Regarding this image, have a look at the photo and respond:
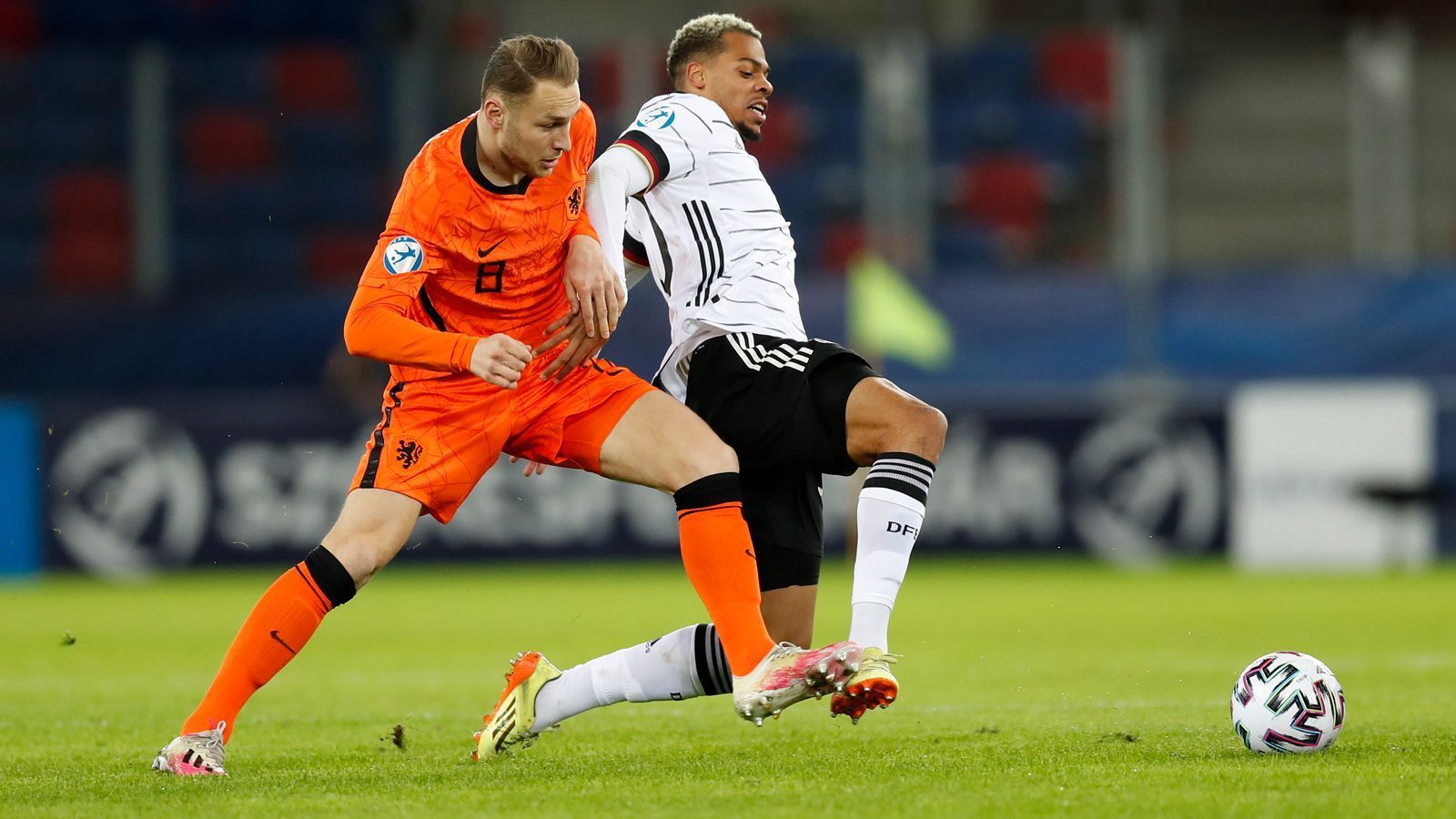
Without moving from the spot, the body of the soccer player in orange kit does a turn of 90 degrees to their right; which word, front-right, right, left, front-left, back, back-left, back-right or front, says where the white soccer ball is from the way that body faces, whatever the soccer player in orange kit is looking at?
back-left

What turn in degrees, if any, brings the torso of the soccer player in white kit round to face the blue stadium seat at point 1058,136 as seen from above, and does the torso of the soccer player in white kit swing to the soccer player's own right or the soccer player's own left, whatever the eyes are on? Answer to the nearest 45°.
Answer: approximately 90° to the soccer player's own left

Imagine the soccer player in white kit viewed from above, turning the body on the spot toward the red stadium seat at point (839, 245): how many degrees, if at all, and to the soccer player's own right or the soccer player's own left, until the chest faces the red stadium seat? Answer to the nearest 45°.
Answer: approximately 90° to the soccer player's own left

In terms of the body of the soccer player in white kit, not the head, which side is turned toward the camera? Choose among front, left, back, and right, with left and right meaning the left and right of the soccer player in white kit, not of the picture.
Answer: right

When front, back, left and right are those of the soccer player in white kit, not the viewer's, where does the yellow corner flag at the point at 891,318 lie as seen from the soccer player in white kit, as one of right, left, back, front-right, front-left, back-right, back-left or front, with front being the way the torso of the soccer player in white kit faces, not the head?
left

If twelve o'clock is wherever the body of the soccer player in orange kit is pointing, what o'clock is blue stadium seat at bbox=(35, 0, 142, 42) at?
The blue stadium seat is roughly at 7 o'clock from the soccer player in orange kit.

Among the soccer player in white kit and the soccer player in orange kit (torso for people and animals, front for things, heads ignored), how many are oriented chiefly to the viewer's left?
0

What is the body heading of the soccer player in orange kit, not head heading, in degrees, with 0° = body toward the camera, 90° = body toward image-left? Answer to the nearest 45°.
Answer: approximately 315°

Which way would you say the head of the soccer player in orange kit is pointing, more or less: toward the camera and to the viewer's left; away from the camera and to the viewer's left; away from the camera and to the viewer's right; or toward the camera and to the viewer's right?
toward the camera and to the viewer's right

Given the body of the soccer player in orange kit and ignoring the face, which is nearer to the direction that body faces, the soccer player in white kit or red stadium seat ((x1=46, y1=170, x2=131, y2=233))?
the soccer player in white kit

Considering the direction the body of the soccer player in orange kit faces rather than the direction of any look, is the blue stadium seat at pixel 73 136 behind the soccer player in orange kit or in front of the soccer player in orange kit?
behind

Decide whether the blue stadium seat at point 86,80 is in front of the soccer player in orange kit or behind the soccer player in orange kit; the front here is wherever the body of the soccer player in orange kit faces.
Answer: behind

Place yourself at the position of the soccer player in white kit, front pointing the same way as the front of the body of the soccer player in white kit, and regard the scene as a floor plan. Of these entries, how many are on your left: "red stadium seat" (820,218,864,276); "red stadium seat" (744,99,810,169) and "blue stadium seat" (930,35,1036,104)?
3

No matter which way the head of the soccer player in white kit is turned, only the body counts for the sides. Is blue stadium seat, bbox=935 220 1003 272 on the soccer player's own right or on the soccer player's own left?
on the soccer player's own left

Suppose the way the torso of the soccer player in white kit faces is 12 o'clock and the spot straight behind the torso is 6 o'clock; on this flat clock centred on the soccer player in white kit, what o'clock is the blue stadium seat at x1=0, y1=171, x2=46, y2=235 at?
The blue stadium seat is roughly at 8 o'clock from the soccer player in white kit.

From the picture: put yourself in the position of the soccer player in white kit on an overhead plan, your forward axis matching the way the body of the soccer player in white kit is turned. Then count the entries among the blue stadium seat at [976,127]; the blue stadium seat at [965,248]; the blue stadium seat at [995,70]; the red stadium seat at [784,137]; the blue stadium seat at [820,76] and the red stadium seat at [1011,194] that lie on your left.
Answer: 6

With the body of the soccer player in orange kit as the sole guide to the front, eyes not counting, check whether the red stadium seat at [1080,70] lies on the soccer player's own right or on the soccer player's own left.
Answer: on the soccer player's own left

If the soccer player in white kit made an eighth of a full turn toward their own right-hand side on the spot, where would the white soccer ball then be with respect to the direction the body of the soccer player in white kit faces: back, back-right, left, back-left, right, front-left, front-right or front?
front-left
